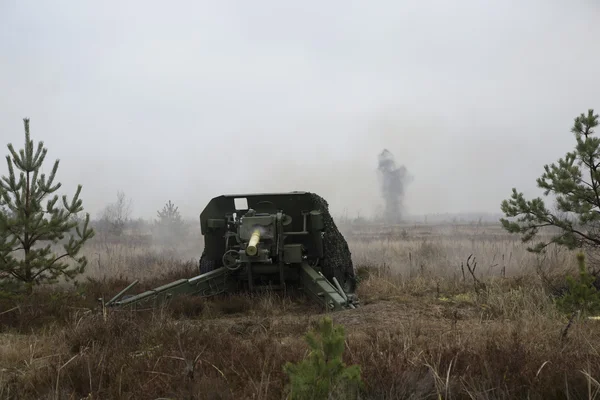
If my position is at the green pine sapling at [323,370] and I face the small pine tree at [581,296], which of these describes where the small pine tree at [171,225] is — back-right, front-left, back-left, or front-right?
front-left

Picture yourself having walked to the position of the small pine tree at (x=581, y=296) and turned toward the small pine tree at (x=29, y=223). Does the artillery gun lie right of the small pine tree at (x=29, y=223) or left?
right

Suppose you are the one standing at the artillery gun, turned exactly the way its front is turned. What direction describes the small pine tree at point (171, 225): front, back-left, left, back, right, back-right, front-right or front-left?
front

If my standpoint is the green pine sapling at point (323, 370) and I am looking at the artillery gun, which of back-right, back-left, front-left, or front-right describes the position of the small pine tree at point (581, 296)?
front-right

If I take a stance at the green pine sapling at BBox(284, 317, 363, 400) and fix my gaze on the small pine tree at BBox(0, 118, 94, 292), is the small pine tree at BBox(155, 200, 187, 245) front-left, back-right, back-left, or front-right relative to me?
front-right

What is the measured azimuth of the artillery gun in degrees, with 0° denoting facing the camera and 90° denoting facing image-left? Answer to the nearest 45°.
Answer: approximately 180°

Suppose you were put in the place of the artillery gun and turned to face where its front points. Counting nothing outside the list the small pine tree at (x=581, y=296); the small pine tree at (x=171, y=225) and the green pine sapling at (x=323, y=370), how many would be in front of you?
1

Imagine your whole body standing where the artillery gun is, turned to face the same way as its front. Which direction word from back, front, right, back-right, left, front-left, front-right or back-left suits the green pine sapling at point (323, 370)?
back
